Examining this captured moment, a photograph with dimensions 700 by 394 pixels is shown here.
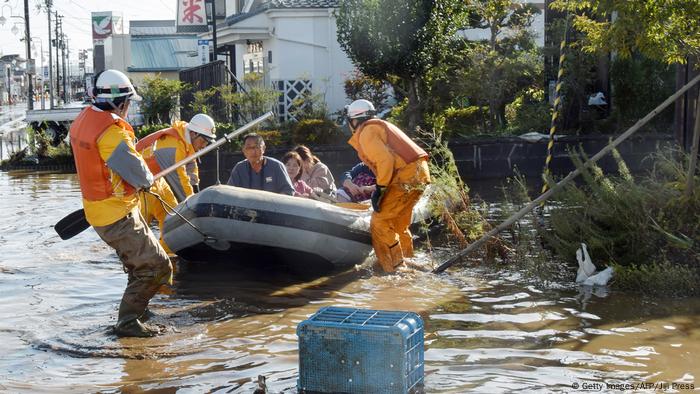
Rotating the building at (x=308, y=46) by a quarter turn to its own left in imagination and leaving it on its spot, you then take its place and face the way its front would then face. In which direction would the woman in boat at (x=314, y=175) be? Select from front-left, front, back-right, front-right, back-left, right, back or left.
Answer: front-right

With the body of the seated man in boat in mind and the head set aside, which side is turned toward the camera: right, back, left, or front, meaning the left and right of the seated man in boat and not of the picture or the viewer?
front

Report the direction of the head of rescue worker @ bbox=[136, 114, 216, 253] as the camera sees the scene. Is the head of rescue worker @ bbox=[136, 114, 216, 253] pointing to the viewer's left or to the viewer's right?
to the viewer's right

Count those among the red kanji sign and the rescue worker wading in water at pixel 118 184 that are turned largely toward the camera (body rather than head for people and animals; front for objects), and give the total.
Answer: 1

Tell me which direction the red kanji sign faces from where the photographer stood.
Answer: facing the viewer

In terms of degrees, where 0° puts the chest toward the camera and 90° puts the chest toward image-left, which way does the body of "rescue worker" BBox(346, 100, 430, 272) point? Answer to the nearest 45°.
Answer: approximately 90°

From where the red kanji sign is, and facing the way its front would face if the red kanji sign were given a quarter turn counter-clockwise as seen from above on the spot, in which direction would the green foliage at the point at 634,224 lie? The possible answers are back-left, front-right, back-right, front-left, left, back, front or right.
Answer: right

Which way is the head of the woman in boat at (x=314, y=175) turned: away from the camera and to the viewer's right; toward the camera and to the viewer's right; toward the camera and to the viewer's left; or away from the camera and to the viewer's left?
toward the camera and to the viewer's left

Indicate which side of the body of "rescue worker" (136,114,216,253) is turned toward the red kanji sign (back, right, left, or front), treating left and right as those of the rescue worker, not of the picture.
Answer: left

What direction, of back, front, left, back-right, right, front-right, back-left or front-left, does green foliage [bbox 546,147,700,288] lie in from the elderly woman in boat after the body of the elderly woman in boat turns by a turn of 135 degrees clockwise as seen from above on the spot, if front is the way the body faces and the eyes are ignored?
back-right

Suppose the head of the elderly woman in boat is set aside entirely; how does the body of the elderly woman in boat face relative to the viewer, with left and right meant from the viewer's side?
facing the viewer and to the left of the viewer

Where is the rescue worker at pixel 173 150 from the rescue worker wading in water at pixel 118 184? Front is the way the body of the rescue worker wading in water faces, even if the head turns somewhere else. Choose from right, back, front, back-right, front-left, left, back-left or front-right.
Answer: front-left

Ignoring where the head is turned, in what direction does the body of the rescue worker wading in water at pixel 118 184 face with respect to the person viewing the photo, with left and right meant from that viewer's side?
facing away from the viewer and to the right of the viewer

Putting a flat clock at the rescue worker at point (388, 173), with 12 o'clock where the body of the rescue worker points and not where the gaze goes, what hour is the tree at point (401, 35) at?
The tree is roughly at 3 o'clock from the rescue worker.
